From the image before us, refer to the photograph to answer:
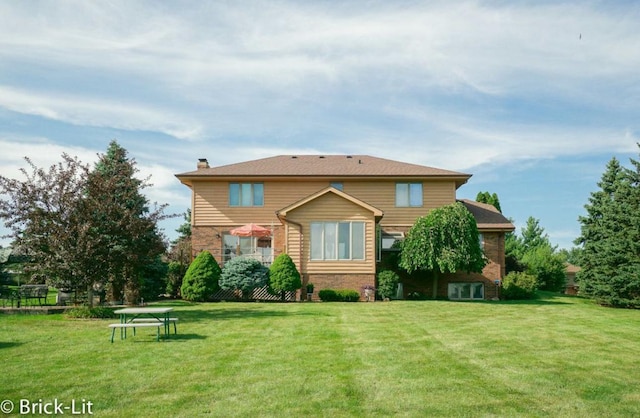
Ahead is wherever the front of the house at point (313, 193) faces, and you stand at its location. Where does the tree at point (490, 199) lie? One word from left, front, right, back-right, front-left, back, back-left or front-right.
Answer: front-right

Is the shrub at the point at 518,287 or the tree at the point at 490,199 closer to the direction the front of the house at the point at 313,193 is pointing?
the tree

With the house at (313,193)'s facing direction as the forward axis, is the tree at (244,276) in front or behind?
behind

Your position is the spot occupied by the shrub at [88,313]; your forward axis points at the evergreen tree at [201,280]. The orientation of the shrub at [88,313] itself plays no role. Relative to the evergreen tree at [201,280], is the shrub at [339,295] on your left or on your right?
right

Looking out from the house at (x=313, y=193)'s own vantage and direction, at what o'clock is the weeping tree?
The weeping tree is roughly at 4 o'clock from the house.

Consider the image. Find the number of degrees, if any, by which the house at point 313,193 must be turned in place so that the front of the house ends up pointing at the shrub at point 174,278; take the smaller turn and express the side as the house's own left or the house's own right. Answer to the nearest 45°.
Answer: approximately 90° to the house's own left

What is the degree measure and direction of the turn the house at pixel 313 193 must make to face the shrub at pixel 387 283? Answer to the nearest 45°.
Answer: approximately 135° to its right

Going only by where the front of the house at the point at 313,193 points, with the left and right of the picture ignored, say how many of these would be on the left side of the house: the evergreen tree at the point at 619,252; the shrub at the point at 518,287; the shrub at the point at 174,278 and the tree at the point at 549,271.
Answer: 1

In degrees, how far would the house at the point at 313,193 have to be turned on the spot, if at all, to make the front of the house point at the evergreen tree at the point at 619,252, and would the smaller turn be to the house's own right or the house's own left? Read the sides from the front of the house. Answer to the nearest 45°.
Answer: approximately 90° to the house's own right

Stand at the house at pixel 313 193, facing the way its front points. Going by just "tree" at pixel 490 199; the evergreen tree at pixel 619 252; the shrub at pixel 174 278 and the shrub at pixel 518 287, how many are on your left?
1

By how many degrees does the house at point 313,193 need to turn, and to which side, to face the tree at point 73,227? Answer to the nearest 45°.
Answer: approximately 135° to its left

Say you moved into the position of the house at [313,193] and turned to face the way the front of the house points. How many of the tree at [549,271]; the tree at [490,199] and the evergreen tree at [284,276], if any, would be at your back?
1

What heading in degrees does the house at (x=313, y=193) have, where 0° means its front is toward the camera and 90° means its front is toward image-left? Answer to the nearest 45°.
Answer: approximately 180°

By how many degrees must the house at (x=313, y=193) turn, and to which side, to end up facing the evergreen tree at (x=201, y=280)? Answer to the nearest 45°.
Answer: approximately 135° to its left
